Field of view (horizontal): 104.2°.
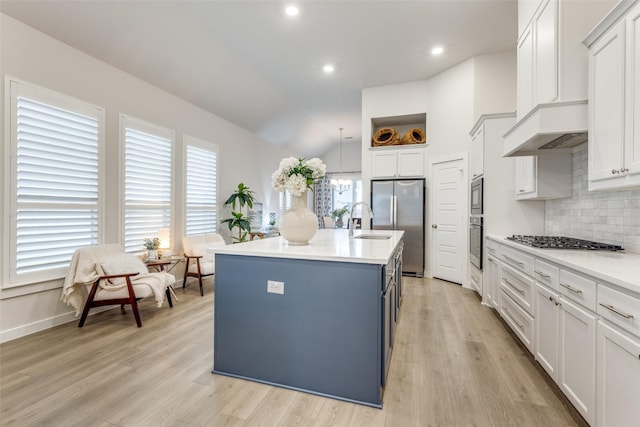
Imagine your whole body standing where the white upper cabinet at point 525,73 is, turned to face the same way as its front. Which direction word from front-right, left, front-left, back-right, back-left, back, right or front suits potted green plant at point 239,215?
front

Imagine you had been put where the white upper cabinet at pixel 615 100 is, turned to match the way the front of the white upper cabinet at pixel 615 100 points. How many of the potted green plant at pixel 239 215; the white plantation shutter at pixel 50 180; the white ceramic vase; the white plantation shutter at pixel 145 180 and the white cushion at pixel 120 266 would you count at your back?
0

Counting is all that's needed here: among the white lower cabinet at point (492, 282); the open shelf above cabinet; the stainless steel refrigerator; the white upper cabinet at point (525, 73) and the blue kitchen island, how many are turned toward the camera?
2

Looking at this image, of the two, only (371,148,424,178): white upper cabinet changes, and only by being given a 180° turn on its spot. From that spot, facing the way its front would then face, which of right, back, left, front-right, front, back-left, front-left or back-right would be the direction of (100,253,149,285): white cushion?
back-left

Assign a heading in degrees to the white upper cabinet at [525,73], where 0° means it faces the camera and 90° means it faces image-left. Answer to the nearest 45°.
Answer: approximately 90°

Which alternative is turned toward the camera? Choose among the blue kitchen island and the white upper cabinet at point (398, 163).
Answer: the white upper cabinet

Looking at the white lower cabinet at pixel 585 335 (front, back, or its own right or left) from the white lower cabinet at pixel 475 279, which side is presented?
right

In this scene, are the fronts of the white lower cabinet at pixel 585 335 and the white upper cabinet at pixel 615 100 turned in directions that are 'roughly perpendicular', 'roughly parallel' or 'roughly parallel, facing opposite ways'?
roughly parallel

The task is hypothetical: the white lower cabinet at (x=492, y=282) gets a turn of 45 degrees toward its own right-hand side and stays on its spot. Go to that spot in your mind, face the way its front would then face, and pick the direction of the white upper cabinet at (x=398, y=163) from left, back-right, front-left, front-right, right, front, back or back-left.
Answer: front

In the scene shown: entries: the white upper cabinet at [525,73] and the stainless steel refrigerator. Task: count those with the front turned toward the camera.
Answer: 1

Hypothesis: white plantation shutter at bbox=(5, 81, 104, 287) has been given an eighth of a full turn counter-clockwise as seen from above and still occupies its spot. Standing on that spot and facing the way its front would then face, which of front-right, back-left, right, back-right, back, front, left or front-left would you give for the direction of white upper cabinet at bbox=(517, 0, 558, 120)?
front-right

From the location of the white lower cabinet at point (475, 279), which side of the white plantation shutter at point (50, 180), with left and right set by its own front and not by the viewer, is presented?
front

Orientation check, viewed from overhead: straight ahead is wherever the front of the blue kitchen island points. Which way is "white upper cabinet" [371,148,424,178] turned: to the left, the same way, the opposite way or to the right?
to the right

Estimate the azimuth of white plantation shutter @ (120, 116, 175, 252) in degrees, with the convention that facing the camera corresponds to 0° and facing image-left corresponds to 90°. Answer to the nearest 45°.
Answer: approximately 315°

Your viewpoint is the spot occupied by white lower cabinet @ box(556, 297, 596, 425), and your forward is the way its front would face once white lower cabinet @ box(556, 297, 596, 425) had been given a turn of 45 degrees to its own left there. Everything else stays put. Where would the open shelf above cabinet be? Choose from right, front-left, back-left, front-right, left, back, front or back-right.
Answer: back-right

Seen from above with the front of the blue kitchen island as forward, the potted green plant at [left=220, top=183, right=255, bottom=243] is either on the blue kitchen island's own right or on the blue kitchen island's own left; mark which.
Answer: on the blue kitchen island's own left

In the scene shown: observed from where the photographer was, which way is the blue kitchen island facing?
facing to the right of the viewer

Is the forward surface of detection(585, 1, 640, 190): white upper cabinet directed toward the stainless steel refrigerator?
no
